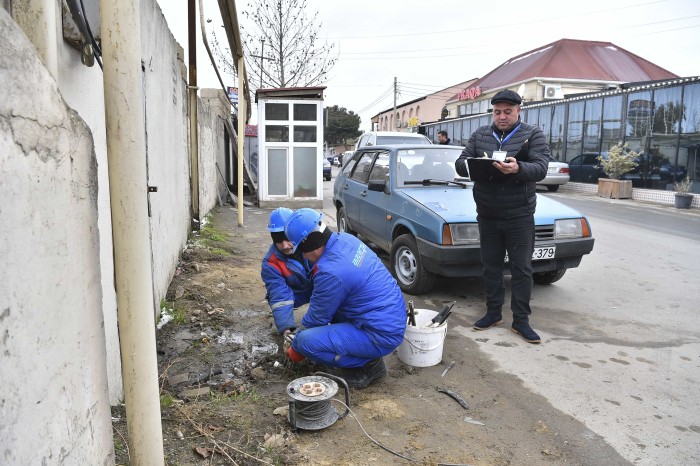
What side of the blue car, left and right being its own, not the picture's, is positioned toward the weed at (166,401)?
right

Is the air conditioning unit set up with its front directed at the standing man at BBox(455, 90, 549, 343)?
yes

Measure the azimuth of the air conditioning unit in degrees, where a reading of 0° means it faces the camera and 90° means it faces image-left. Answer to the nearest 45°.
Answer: approximately 0°

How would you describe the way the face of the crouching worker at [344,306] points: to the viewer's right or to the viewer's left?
to the viewer's left

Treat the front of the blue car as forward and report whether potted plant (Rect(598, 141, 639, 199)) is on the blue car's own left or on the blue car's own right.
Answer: on the blue car's own left

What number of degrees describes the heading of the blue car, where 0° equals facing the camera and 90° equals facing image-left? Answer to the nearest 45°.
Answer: approximately 315°
